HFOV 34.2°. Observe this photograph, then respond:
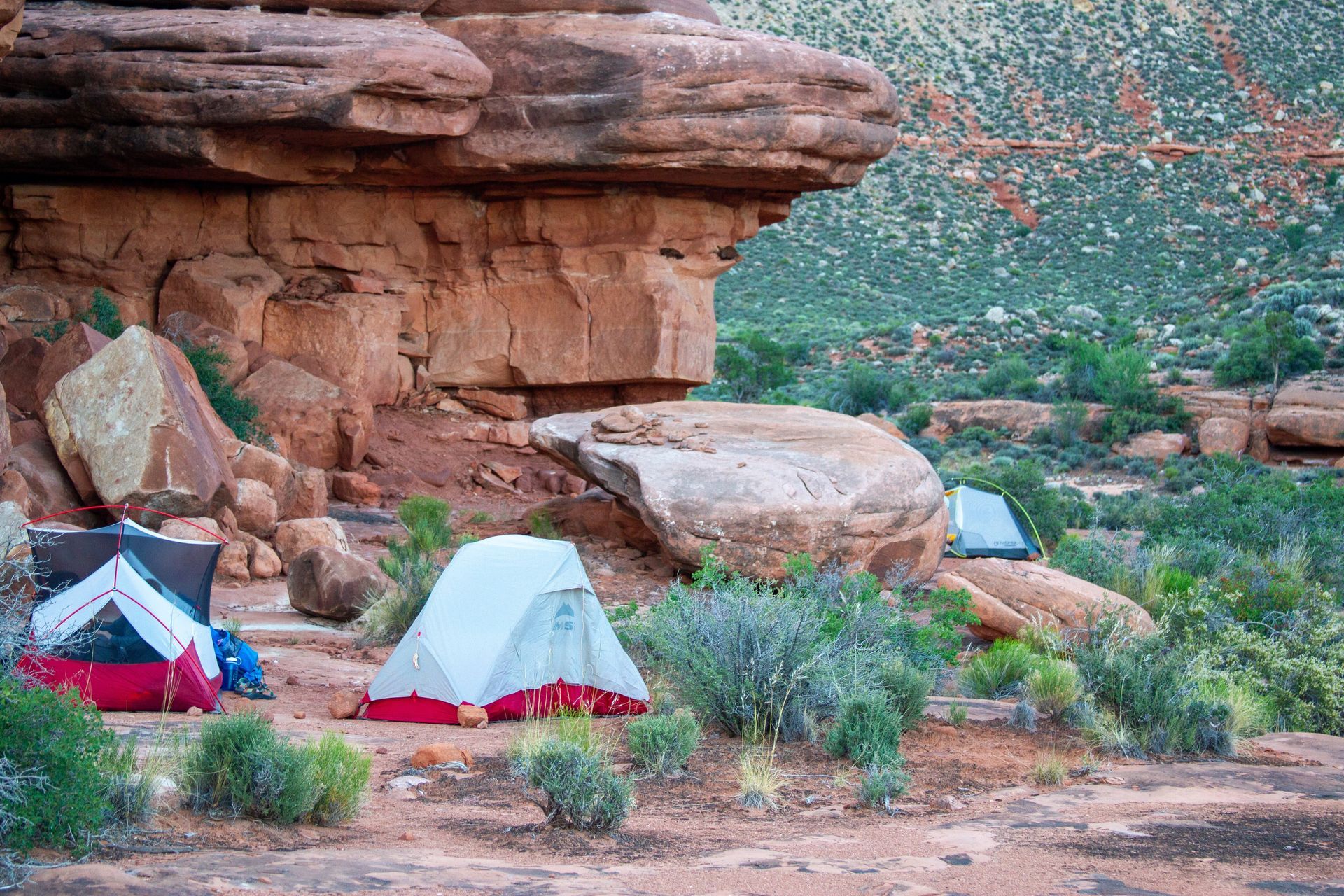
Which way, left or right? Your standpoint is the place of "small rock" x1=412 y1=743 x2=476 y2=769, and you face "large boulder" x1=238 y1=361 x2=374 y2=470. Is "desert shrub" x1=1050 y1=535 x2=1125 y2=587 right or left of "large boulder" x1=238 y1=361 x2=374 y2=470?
right

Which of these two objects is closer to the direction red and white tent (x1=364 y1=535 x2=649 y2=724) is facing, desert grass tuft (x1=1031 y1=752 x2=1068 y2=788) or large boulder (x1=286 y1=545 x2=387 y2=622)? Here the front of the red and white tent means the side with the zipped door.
the desert grass tuft

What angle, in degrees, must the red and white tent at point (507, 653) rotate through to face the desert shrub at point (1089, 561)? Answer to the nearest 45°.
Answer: approximately 90° to its left

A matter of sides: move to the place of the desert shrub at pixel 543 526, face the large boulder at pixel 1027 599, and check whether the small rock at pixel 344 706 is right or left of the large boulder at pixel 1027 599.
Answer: right

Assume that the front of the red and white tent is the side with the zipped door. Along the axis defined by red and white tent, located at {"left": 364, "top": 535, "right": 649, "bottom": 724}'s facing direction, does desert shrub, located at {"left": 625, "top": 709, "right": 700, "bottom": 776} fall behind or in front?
in front

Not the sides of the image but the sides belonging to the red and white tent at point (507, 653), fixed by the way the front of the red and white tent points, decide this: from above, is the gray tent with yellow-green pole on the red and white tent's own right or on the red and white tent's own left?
on the red and white tent's own left

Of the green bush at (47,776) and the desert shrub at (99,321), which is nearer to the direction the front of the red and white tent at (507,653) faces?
the green bush

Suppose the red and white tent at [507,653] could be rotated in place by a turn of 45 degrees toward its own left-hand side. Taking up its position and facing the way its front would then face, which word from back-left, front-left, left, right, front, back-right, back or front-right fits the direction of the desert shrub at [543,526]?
left

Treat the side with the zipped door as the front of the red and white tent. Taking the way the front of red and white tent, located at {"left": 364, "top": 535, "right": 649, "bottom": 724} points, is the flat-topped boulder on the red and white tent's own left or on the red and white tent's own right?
on the red and white tent's own left
